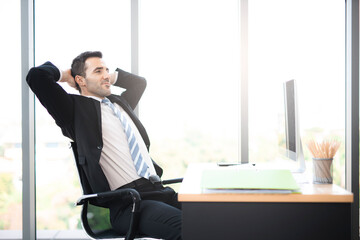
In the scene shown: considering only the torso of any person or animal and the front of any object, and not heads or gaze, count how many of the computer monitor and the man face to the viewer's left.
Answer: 1

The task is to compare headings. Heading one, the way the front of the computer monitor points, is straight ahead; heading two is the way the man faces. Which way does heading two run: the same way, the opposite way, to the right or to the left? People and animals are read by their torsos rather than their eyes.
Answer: the opposite way

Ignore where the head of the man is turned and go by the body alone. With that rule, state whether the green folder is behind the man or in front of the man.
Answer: in front

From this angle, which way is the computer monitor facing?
to the viewer's left

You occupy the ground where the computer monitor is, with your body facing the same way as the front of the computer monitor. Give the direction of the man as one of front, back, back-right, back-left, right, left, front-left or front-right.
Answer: front

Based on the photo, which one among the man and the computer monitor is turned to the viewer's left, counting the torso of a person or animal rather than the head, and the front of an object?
the computer monitor

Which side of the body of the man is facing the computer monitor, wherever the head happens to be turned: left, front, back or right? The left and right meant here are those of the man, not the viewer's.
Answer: front

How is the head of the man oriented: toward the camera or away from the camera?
toward the camera

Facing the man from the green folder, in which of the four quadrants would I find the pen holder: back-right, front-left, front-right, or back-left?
back-right

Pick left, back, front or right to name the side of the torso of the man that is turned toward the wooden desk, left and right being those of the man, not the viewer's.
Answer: front

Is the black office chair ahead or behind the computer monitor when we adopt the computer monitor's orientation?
ahead

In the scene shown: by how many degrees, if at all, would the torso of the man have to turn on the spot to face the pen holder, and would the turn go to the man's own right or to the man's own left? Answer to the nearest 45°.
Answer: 0° — they already face it

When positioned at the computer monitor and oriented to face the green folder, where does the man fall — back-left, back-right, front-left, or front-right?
front-right

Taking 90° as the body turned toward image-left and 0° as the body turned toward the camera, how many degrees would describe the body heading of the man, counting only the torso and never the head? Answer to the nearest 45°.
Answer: approximately 315°
